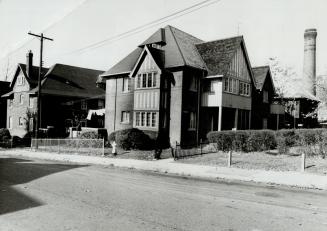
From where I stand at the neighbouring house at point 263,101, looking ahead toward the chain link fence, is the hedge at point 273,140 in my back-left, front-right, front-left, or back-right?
front-left

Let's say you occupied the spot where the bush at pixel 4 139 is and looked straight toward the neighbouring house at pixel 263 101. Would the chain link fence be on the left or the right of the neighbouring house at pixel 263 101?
right
